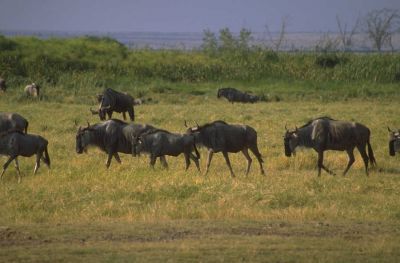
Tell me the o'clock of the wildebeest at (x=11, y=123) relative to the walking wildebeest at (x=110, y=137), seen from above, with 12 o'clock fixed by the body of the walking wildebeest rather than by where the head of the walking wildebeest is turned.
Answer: The wildebeest is roughly at 1 o'clock from the walking wildebeest.

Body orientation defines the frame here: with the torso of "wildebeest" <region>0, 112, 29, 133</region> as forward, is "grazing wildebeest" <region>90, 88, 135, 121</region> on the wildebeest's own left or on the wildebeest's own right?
on the wildebeest's own right

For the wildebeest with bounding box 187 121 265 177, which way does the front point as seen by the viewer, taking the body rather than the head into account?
to the viewer's left

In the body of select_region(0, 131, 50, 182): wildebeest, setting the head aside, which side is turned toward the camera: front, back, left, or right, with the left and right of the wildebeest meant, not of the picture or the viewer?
left

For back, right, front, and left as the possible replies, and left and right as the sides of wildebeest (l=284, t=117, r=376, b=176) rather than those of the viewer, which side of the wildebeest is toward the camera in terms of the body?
left

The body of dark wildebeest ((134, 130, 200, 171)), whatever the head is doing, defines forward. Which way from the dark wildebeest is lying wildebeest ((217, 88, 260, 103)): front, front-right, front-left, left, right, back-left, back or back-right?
right

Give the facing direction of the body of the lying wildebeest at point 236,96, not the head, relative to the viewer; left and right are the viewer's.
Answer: facing to the left of the viewer

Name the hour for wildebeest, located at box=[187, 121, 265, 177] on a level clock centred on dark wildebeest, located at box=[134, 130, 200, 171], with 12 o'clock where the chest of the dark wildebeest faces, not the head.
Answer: The wildebeest is roughly at 6 o'clock from the dark wildebeest.

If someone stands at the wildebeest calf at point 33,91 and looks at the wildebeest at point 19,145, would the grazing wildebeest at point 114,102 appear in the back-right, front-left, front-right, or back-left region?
front-left

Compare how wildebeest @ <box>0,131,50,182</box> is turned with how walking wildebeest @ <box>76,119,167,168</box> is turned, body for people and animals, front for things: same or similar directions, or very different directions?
same or similar directions

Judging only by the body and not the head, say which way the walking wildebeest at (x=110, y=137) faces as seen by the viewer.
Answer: to the viewer's left

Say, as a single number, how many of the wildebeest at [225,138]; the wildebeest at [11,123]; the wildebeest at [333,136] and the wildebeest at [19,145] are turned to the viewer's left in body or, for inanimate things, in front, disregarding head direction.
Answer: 4

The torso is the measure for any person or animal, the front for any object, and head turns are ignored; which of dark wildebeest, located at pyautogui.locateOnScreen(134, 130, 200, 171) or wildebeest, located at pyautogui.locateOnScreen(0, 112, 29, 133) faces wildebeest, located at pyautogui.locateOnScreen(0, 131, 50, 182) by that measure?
the dark wildebeest
